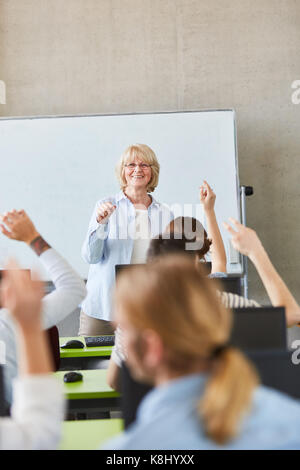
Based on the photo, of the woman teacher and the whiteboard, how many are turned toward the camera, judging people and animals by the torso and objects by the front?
2

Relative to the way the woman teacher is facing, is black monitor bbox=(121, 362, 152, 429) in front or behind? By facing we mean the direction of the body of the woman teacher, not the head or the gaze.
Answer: in front

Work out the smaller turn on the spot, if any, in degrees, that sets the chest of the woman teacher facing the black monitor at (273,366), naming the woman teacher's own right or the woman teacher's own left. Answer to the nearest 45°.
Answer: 0° — they already face it

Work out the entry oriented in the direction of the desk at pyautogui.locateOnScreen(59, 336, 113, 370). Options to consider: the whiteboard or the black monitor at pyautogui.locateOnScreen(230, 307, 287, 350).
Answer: the whiteboard

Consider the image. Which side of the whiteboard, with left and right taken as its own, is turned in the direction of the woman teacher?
front

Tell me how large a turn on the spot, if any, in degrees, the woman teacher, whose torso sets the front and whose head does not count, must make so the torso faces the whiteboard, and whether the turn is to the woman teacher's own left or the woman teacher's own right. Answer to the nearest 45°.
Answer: approximately 180°

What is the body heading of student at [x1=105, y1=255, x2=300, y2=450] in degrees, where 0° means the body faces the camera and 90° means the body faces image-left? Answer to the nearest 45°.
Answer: approximately 135°

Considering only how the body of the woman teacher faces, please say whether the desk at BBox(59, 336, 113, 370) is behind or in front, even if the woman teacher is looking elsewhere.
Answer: in front

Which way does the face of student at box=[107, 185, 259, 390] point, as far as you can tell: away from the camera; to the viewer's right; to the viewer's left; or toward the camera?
away from the camera

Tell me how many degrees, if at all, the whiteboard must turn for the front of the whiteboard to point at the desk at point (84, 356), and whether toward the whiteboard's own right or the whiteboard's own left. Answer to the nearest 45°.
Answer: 0° — it already faces it

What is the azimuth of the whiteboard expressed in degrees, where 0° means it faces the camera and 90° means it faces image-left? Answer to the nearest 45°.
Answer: approximately 0°

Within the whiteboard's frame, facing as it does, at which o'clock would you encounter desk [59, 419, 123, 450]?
The desk is roughly at 12 o'clock from the whiteboard.

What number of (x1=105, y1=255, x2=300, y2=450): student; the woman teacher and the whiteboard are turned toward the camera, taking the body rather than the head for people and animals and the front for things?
2
